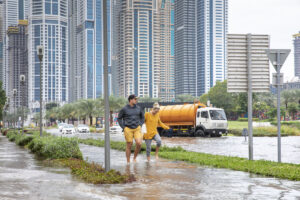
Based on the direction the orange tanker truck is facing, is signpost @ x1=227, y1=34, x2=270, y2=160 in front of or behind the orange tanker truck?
in front

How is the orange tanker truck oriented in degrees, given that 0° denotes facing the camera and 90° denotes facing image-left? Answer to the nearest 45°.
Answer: approximately 315°

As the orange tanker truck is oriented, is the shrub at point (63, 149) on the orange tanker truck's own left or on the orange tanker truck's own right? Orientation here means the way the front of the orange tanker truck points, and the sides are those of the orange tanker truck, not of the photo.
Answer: on the orange tanker truck's own right
